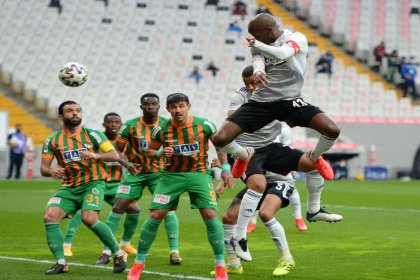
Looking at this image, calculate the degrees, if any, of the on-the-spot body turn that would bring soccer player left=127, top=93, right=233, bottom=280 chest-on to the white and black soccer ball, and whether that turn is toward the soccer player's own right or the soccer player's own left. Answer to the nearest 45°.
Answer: approximately 135° to the soccer player's own right

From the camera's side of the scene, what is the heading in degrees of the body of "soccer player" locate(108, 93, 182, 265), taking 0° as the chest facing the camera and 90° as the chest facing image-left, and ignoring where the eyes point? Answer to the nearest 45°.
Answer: approximately 0°

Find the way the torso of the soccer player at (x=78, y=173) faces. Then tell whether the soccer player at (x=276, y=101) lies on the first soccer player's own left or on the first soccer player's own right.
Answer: on the first soccer player's own left

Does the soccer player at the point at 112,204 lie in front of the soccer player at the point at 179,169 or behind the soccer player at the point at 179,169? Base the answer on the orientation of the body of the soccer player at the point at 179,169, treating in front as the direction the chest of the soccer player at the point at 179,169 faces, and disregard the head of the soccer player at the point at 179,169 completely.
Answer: behind

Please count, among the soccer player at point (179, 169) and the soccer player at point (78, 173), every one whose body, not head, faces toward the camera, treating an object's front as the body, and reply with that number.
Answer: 2

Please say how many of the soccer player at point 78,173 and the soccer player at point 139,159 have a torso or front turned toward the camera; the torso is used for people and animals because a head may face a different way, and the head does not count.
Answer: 2

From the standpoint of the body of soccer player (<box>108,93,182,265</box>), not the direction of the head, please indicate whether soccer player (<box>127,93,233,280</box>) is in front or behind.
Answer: in front
